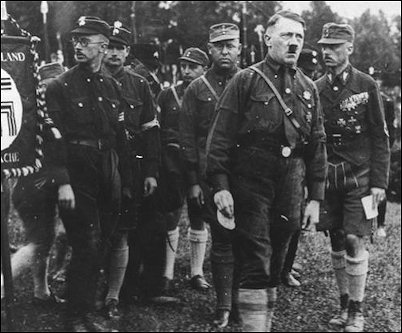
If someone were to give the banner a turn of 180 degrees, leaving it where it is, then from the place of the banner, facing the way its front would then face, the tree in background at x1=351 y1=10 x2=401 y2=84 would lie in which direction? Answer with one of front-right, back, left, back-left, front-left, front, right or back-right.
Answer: front-right

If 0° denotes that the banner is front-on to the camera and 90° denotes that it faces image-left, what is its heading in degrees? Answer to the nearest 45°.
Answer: approximately 0°

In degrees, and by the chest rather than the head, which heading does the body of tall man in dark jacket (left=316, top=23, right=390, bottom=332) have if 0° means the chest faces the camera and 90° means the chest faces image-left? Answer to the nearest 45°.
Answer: approximately 45°

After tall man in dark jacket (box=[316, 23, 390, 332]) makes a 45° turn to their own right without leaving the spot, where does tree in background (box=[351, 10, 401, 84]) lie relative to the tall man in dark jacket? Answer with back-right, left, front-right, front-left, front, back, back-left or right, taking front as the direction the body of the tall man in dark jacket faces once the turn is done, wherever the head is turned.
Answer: right

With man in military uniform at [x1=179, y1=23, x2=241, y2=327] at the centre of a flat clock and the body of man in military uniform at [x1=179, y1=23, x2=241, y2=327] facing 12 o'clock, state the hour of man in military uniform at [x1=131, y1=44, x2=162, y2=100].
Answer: man in military uniform at [x1=131, y1=44, x2=162, y2=100] is roughly at 5 o'clock from man in military uniform at [x1=179, y1=23, x2=241, y2=327].

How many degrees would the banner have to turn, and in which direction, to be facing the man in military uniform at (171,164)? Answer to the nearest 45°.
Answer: approximately 135° to its left

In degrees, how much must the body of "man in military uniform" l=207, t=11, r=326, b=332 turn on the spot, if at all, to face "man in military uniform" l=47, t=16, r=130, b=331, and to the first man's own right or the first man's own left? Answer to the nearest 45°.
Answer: approximately 135° to the first man's own right

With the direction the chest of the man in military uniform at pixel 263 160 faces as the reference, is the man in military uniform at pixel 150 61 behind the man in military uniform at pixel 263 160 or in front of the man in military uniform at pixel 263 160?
behind

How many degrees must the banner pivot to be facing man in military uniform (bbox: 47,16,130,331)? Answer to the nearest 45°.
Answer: approximately 135° to its left

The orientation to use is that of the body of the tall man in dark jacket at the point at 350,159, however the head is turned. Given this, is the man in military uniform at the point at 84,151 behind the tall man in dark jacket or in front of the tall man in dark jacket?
in front

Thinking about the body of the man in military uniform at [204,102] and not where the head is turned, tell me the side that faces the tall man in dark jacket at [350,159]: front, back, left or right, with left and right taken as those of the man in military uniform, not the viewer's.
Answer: left

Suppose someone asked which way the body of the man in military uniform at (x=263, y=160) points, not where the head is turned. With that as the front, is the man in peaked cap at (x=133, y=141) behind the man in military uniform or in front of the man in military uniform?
behind
